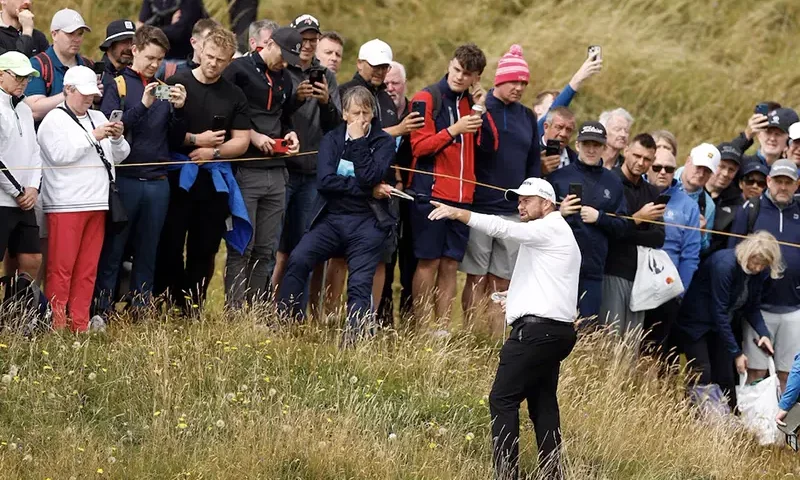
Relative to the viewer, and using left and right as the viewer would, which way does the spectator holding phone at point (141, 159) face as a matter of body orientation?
facing the viewer and to the right of the viewer

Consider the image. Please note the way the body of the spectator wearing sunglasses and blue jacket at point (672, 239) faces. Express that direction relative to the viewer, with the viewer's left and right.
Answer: facing the viewer and to the left of the viewer

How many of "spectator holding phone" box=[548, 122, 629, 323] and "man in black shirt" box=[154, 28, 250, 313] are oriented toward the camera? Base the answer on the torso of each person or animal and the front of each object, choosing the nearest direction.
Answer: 2

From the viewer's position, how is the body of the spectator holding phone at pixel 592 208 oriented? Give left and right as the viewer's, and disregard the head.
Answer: facing the viewer

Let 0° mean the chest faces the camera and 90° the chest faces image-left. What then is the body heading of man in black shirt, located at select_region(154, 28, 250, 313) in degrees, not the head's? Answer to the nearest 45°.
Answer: approximately 0°

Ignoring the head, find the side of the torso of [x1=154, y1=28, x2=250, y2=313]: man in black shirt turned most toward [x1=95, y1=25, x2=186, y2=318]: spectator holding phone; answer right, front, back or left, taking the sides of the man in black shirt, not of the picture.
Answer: right

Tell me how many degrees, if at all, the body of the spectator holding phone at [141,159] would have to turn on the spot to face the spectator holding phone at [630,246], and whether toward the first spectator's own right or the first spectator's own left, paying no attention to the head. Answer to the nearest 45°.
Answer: approximately 45° to the first spectator's own left

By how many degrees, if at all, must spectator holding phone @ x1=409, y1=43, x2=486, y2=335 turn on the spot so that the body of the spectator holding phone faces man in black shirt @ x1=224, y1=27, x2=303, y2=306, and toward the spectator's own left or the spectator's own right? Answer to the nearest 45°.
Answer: approximately 135° to the spectator's own right

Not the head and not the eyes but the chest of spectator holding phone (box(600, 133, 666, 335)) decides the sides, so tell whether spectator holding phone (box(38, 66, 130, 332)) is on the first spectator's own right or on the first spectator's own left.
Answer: on the first spectator's own right
